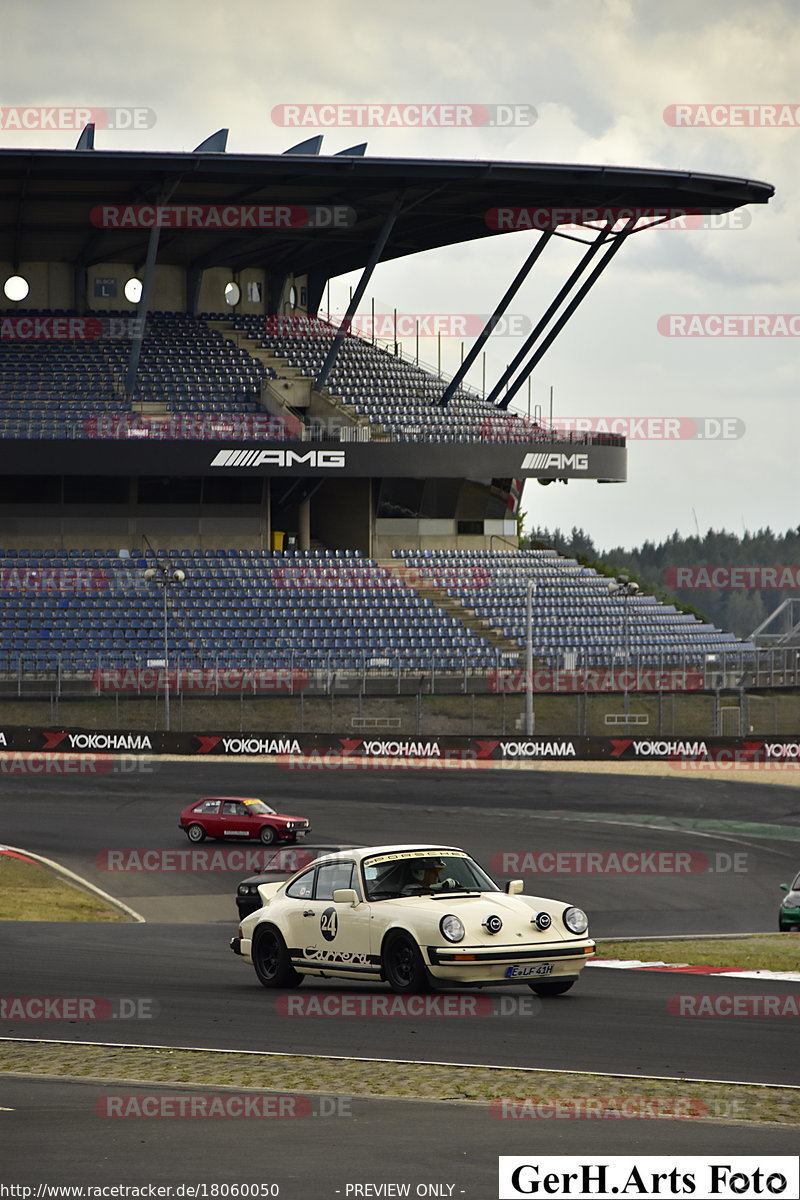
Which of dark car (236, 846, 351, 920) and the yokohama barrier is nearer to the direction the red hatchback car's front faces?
the dark car

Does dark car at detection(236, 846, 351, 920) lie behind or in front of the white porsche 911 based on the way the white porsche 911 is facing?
behind

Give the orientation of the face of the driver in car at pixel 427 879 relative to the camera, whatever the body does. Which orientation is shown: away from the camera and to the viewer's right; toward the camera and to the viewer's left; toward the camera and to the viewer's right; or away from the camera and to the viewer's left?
toward the camera and to the viewer's right

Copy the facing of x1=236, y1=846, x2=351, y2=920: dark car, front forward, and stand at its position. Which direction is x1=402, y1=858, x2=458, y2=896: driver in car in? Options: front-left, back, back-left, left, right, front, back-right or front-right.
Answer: front-left

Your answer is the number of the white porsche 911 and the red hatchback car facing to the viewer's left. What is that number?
0

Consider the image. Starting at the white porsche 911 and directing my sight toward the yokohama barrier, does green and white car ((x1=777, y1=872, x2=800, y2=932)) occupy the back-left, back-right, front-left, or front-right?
front-right

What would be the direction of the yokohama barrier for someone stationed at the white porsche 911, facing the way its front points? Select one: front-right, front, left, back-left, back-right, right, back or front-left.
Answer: back-left

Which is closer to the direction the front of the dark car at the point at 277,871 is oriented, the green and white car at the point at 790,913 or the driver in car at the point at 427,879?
the driver in car

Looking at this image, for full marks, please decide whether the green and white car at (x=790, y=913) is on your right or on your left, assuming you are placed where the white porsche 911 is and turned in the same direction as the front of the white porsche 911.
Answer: on your left

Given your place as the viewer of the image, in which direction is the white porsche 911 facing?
facing the viewer and to the right of the viewer
